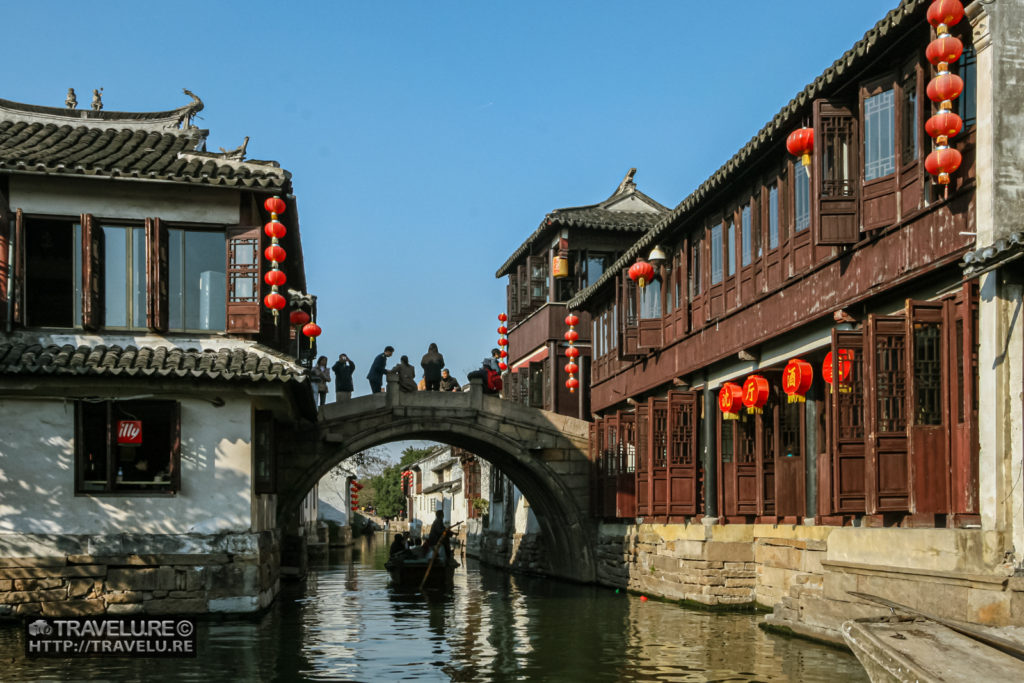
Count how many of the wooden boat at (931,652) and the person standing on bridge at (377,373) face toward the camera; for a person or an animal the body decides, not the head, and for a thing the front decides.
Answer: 0

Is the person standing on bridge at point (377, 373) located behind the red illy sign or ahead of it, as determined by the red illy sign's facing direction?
behind

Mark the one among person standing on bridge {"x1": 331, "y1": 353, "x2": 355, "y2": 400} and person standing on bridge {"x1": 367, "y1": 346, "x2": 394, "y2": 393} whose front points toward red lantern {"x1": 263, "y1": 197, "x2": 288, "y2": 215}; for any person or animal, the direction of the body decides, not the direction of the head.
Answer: person standing on bridge {"x1": 331, "y1": 353, "x2": 355, "y2": 400}

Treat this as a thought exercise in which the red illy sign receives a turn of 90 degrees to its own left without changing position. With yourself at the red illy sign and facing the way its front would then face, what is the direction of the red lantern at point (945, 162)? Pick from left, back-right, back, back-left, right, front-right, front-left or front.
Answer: front-right

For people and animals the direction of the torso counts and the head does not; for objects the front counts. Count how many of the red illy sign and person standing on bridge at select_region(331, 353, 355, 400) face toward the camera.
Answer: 2

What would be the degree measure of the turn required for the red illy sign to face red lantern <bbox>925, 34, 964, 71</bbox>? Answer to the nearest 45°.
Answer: approximately 45° to its left

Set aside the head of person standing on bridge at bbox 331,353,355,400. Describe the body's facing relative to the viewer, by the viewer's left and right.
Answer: facing the viewer

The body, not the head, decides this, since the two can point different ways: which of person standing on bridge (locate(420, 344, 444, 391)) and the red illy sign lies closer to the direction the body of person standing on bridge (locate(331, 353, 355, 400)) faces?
the red illy sign

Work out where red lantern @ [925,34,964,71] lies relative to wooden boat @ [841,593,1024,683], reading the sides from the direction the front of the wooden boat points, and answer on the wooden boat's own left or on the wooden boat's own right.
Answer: on the wooden boat's own right
